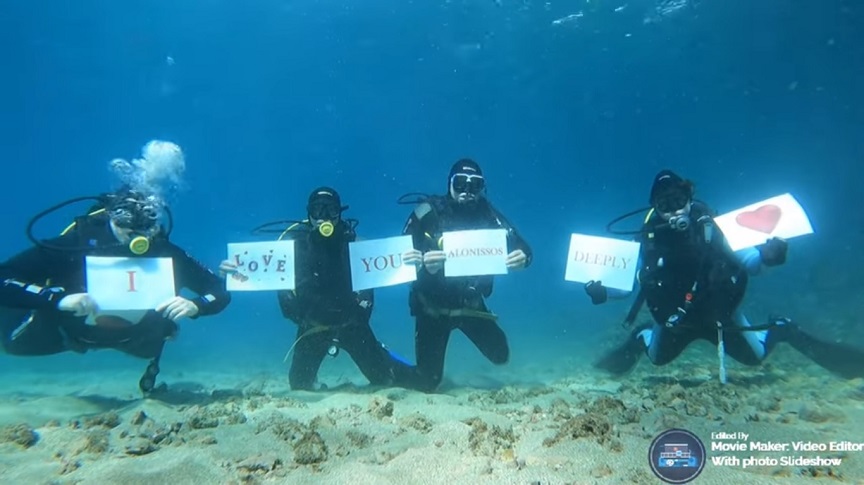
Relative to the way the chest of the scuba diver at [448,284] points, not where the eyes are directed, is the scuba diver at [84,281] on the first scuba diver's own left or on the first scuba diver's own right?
on the first scuba diver's own right

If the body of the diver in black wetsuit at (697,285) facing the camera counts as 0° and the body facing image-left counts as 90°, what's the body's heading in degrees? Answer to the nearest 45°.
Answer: approximately 0°

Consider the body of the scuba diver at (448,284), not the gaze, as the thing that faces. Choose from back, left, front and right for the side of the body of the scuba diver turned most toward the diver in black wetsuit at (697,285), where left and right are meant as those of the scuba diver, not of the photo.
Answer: left

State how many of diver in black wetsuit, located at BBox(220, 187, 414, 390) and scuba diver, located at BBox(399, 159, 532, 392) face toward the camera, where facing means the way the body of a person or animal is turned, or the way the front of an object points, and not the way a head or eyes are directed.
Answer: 2
